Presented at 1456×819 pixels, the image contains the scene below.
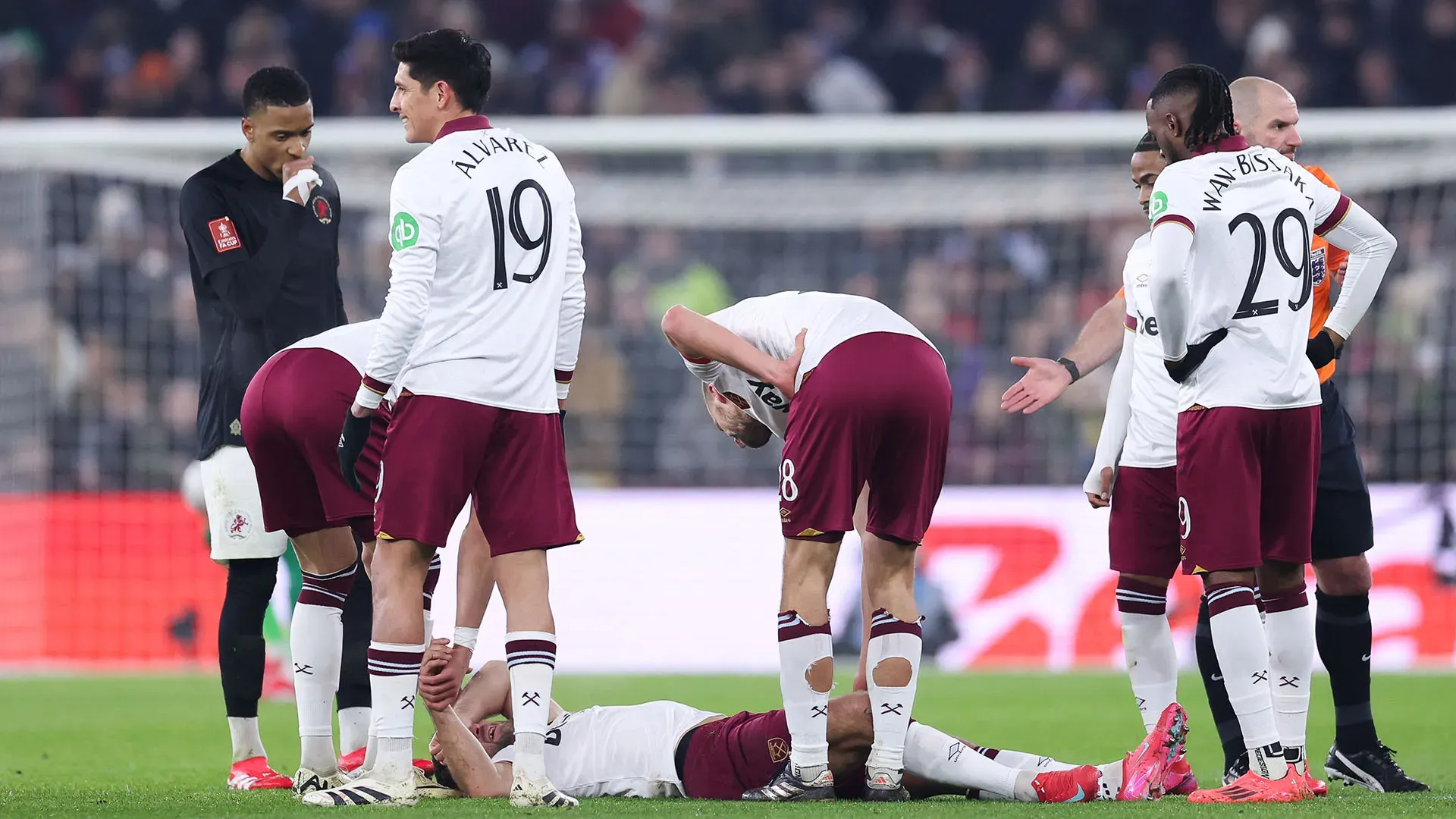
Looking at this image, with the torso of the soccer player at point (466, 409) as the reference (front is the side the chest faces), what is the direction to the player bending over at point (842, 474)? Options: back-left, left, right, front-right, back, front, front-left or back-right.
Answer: back-right

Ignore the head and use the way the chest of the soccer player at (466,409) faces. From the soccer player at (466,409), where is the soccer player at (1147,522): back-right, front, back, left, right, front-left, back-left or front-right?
back-right

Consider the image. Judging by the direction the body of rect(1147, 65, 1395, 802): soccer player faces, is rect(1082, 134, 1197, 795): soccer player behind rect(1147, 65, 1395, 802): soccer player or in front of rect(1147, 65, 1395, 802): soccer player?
in front

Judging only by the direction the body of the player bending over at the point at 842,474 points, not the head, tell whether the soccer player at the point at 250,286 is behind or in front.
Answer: in front

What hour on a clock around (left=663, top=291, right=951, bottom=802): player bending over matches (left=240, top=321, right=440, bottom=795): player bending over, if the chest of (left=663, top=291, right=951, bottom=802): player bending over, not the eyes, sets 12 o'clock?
(left=240, top=321, right=440, bottom=795): player bending over is roughly at 11 o'clock from (left=663, top=291, right=951, bottom=802): player bending over.

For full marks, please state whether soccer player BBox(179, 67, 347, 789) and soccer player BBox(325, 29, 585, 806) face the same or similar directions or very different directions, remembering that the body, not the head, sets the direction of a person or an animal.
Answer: very different directions

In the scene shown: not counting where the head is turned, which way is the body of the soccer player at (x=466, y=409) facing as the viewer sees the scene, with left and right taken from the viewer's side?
facing away from the viewer and to the left of the viewer

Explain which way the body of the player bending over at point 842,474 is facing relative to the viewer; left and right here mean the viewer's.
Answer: facing away from the viewer and to the left of the viewer

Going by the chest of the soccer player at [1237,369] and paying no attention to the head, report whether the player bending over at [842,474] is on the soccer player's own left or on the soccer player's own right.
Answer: on the soccer player's own left

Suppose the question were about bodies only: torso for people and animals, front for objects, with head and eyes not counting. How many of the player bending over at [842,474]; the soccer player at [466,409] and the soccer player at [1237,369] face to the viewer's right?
0

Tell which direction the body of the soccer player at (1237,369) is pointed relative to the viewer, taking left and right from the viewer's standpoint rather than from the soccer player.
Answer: facing away from the viewer and to the left of the viewer

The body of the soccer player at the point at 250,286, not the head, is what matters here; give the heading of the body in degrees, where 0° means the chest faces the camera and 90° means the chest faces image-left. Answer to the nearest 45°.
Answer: approximately 315°

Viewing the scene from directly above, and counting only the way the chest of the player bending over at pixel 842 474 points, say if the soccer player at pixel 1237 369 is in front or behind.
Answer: behind
